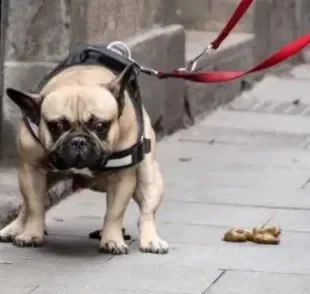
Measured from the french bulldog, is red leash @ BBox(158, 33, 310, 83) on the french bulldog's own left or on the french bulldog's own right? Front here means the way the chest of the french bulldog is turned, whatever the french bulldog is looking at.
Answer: on the french bulldog's own left

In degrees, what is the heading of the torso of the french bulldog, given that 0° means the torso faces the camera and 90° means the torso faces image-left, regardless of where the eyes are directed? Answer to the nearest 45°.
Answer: approximately 0°
